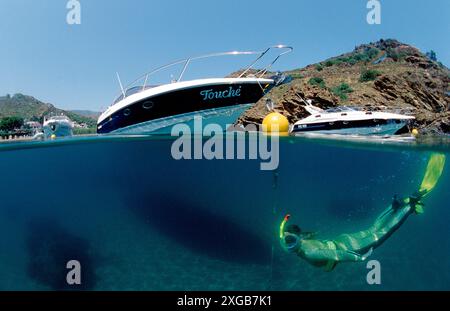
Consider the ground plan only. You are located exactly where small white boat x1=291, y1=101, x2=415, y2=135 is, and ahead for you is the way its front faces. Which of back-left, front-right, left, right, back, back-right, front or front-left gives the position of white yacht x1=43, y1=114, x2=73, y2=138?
back-right

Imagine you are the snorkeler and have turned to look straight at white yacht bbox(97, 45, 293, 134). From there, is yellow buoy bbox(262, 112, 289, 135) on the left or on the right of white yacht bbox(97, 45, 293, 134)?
right

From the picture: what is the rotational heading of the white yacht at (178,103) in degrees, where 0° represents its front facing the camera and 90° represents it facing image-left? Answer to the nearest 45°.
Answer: approximately 315°

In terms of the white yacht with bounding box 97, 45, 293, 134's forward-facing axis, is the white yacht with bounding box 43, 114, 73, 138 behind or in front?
behind

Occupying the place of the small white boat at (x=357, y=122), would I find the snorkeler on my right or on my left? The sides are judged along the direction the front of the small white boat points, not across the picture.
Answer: on my right

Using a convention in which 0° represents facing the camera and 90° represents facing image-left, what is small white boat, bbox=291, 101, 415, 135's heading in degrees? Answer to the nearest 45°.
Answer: approximately 270°
